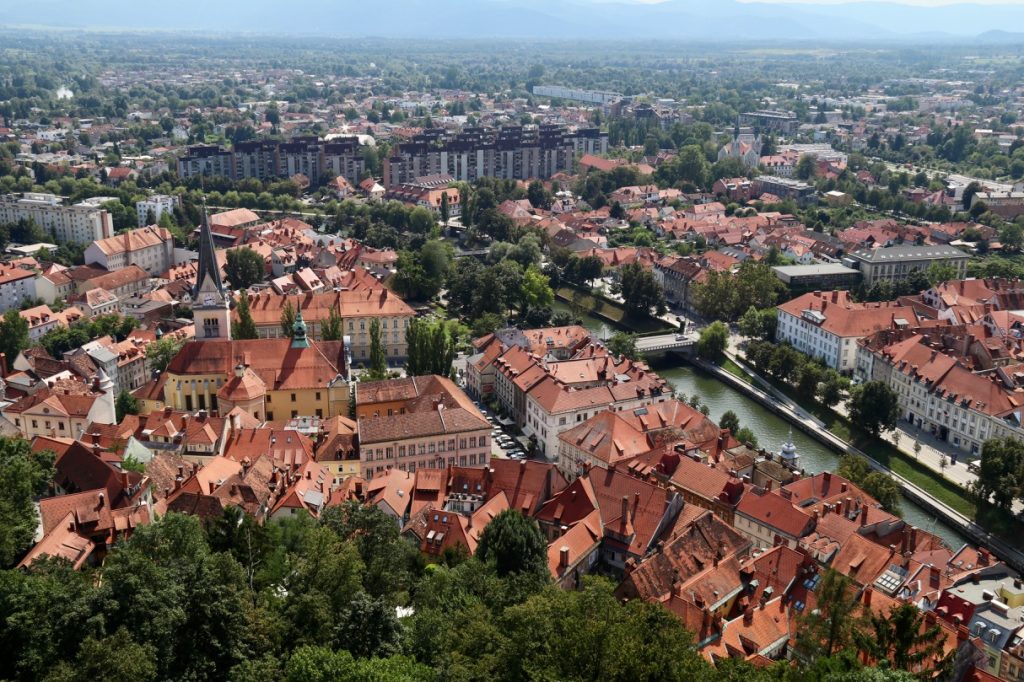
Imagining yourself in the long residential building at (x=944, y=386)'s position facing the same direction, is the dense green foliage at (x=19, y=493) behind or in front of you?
in front

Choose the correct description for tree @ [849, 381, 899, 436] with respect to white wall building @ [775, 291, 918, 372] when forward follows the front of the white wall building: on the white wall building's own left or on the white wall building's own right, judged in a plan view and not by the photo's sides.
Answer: on the white wall building's own left

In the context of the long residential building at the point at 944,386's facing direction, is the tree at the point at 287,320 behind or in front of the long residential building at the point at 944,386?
in front

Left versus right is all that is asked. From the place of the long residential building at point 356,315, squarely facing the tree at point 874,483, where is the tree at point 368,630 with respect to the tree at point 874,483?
right

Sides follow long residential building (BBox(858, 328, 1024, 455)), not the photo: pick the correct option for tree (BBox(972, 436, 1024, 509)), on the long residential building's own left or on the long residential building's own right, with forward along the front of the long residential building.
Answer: on the long residential building's own left

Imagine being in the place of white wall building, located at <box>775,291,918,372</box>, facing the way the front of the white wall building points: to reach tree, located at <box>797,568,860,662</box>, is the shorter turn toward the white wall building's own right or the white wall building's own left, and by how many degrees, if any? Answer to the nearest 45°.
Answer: approximately 45° to the white wall building's own left

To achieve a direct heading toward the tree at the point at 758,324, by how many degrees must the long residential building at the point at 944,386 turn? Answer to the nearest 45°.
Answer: approximately 90° to its right

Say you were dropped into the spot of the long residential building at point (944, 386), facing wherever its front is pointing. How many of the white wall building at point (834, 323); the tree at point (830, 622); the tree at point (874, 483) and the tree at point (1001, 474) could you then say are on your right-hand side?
1

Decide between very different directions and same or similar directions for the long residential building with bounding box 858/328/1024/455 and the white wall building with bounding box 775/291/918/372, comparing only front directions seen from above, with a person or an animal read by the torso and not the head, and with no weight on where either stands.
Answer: same or similar directions

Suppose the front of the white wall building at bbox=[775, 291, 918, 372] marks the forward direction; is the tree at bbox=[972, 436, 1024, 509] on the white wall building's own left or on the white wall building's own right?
on the white wall building's own left

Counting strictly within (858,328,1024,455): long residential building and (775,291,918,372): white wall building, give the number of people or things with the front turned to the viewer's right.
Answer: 0

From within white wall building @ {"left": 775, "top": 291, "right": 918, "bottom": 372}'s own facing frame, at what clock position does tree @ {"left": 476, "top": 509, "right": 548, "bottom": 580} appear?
The tree is roughly at 11 o'clock from the white wall building.

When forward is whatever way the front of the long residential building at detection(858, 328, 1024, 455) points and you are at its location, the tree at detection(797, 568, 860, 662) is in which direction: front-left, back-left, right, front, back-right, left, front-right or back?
front-left

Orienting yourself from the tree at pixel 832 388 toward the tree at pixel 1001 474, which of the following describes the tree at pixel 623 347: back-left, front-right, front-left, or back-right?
back-right

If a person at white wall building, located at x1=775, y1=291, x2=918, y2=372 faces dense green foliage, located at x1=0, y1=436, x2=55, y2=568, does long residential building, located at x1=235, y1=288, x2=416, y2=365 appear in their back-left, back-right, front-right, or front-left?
front-right

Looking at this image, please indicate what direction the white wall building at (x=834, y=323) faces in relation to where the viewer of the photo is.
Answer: facing the viewer and to the left of the viewer
